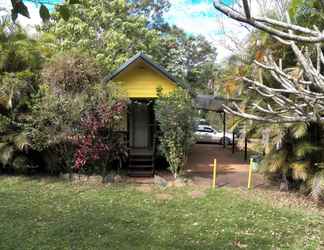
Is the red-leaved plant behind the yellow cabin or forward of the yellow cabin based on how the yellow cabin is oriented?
forward

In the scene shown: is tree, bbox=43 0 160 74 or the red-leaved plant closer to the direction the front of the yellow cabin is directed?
the red-leaved plant

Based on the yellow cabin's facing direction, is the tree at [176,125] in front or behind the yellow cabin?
in front

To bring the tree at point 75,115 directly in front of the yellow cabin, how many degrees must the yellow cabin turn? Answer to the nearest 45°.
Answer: approximately 45° to its right

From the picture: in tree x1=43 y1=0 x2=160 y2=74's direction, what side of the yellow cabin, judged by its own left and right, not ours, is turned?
back

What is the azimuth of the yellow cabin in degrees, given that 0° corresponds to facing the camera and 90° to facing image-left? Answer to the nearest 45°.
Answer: approximately 0°

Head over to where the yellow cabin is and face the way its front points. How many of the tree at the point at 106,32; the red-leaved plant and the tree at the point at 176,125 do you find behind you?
1
